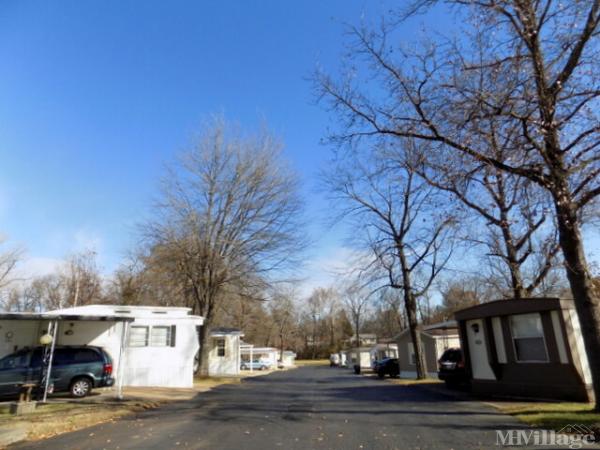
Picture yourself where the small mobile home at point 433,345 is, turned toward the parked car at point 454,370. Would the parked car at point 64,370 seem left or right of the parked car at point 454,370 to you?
right

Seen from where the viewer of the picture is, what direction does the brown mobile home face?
facing the viewer and to the left of the viewer

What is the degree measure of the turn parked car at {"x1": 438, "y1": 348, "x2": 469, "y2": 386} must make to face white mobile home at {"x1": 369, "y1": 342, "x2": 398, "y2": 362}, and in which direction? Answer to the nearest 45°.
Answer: approximately 45° to its left

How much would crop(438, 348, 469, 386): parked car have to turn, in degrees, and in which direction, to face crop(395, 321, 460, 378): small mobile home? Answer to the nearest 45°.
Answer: approximately 45° to its left

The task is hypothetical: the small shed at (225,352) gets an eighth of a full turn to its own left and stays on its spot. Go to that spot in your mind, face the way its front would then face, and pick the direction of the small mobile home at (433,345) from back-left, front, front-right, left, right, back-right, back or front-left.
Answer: front

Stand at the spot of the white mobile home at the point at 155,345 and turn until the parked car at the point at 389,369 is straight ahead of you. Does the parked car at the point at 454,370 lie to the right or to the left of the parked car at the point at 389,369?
right

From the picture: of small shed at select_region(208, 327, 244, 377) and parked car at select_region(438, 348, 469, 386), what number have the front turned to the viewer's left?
0

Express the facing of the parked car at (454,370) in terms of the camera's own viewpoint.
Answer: facing away from the viewer and to the right of the viewer

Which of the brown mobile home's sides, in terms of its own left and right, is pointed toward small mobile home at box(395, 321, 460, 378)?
right

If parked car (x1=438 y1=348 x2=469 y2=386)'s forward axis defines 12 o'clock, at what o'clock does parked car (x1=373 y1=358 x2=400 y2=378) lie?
parked car (x1=373 y1=358 x2=400 y2=378) is roughly at 10 o'clock from parked car (x1=438 y1=348 x2=469 y2=386).
